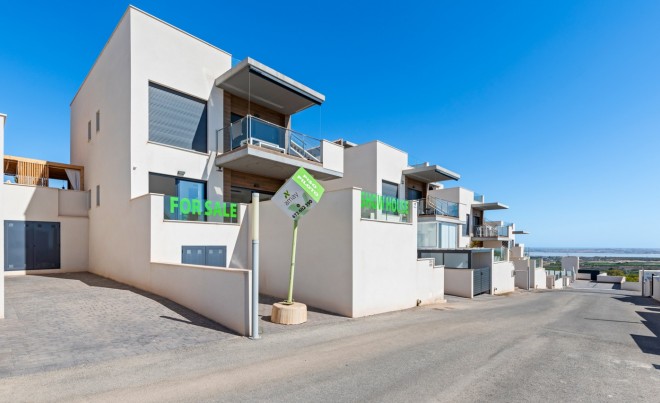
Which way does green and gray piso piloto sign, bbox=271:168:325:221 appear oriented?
toward the camera

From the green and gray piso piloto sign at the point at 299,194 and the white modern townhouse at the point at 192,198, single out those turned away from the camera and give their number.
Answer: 0

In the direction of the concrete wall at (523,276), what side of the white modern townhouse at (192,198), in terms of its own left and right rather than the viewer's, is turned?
left

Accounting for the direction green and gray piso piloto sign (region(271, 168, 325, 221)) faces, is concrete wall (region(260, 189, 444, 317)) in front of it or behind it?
behind

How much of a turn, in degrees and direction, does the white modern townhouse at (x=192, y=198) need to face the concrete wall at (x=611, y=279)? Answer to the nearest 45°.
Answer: approximately 90° to its left
